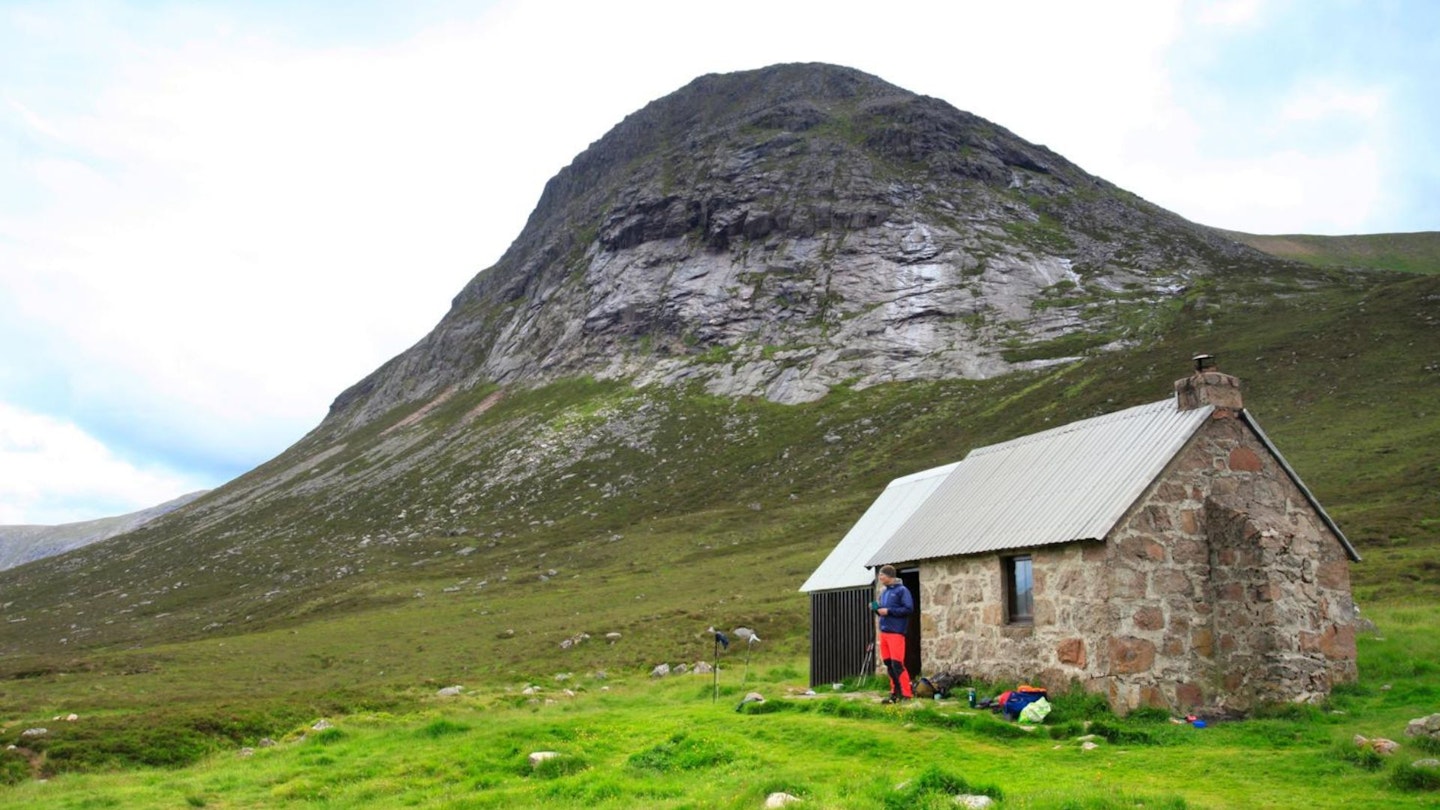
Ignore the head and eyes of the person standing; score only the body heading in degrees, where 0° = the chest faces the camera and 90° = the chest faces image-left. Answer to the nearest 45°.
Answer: approximately 45°

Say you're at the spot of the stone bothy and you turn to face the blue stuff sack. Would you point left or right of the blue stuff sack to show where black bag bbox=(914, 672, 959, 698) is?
right
